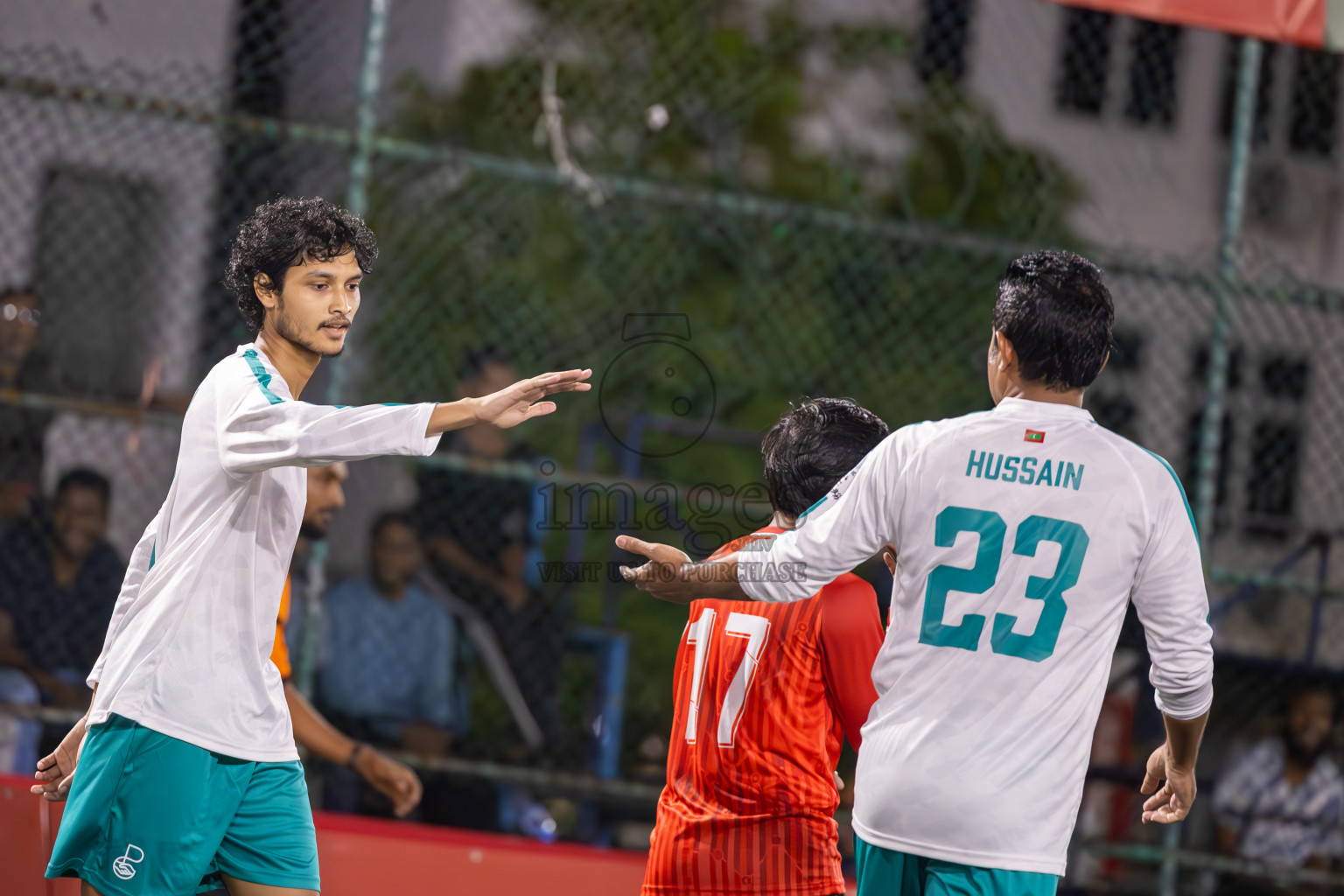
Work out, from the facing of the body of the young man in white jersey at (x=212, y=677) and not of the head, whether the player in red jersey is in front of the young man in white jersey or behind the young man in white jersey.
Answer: in front

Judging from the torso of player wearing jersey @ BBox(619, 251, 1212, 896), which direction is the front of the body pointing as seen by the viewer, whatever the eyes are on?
away from the camera

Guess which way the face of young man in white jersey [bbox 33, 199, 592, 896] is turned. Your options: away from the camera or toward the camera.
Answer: toward the camera

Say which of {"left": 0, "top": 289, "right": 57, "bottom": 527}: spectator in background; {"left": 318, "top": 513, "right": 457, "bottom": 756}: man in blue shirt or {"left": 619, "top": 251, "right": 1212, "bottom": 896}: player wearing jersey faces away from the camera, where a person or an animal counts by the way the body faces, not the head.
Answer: the player wearing jersey

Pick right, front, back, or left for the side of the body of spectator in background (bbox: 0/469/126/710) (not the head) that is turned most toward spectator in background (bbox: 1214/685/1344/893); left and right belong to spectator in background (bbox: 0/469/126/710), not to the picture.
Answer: left

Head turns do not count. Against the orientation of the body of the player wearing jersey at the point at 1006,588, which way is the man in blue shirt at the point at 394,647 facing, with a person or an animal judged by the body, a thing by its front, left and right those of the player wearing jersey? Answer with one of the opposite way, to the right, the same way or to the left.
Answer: the opposite way

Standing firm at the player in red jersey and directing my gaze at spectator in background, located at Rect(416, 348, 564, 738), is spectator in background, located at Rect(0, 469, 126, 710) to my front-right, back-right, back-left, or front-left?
front-left

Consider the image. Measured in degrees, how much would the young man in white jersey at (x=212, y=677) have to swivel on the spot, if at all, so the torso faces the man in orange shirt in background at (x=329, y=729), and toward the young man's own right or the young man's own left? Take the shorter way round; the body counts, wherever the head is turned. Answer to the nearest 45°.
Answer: approximately 90° to the young man's own left

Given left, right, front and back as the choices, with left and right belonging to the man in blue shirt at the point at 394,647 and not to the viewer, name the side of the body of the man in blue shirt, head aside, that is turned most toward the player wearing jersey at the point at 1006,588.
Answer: front

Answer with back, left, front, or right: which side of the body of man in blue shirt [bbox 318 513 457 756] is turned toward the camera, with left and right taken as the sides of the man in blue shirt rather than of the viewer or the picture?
front

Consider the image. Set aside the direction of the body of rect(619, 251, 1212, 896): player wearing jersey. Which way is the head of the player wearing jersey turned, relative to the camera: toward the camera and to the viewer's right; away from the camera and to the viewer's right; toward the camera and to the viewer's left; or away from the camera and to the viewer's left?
away from the camera and to the viewer's left

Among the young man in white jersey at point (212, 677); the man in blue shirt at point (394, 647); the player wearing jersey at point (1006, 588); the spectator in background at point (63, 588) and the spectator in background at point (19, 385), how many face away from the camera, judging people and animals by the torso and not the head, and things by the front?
1

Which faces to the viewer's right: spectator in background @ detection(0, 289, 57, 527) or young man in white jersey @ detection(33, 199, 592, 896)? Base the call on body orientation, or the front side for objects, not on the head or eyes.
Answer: the young man in white jersey

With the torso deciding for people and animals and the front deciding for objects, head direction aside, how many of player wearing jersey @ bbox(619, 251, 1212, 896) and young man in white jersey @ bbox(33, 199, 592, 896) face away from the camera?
1

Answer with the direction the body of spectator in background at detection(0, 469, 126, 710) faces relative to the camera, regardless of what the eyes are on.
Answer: toward the camera
